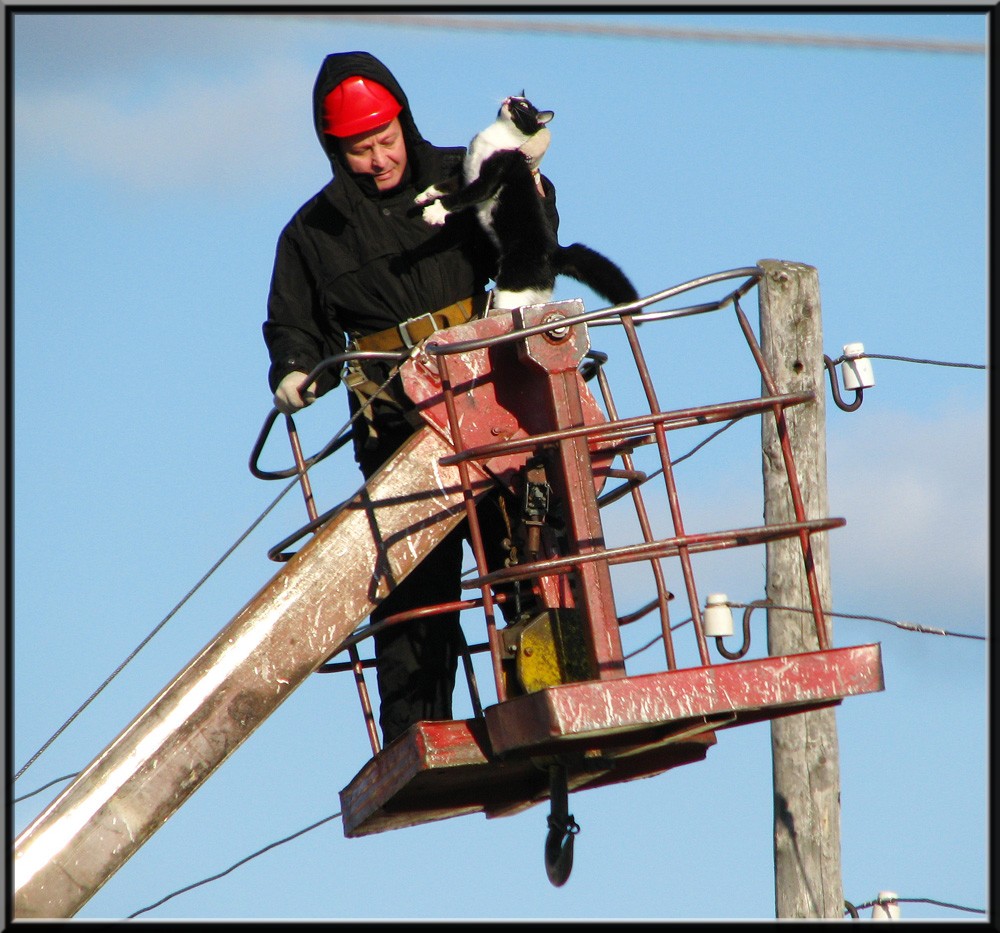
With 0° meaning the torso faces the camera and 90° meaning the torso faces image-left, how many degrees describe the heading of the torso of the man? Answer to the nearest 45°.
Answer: approximately 315°
